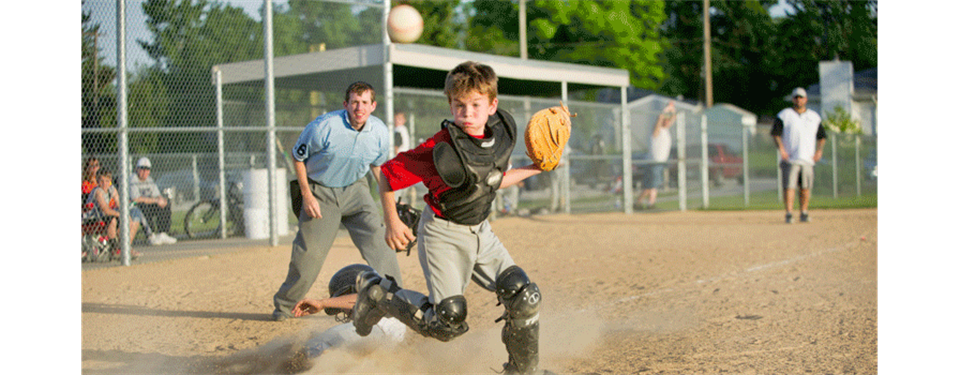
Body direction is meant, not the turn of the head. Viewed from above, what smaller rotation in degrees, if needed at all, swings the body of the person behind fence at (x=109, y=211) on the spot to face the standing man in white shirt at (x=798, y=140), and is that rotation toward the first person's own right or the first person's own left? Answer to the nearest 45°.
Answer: approximately 45° to the first person's own left

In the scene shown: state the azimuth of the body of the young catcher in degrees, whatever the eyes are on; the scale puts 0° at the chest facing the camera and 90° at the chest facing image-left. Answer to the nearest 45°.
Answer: approximately 315°

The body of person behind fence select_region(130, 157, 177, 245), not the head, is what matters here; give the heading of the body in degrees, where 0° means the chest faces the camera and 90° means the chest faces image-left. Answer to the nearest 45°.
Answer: approximately 315°

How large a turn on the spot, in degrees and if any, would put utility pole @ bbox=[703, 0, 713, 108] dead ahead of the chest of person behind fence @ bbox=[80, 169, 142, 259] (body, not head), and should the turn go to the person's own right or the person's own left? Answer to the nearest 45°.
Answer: approximately 90° to the person's own left

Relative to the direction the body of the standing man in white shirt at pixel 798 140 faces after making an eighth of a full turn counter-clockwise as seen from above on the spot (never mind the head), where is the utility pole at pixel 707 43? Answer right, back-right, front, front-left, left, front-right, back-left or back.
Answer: back-left

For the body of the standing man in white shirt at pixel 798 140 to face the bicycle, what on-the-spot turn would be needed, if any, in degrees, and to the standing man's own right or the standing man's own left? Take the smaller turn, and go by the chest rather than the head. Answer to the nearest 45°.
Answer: approximately 45° to the standing man's own right

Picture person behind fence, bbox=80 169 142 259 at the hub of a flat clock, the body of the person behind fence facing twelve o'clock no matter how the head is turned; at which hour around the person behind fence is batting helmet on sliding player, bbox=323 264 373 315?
The batting helmet on sliding player is roughly at 1 o'clock from the person behind fence.
